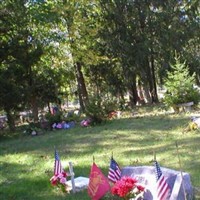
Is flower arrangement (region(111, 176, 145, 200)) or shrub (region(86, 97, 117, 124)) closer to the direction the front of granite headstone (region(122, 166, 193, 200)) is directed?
the flower arrangement

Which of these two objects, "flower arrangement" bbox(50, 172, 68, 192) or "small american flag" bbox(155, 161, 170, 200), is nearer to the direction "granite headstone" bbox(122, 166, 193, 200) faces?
the small american flag

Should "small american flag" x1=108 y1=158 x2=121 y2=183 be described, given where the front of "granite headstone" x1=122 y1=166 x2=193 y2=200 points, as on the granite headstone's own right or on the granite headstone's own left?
on the granite headstone's own right

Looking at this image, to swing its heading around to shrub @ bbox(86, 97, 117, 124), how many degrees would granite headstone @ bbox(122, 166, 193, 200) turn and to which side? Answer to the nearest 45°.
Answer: approximately 180°

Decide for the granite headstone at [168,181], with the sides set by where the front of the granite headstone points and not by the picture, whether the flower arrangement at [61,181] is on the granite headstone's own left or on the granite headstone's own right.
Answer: on the granite headstone's own right

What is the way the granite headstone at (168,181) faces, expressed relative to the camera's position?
facing the viewer

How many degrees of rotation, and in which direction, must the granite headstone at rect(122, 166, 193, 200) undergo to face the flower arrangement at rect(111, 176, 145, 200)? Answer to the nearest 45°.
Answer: approximately 45° to its right

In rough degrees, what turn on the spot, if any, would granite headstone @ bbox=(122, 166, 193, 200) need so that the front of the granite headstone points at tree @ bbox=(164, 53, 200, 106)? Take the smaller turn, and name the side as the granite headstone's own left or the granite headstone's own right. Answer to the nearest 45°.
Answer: approximately 180°

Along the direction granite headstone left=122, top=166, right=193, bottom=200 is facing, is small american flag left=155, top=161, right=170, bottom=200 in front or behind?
in front
